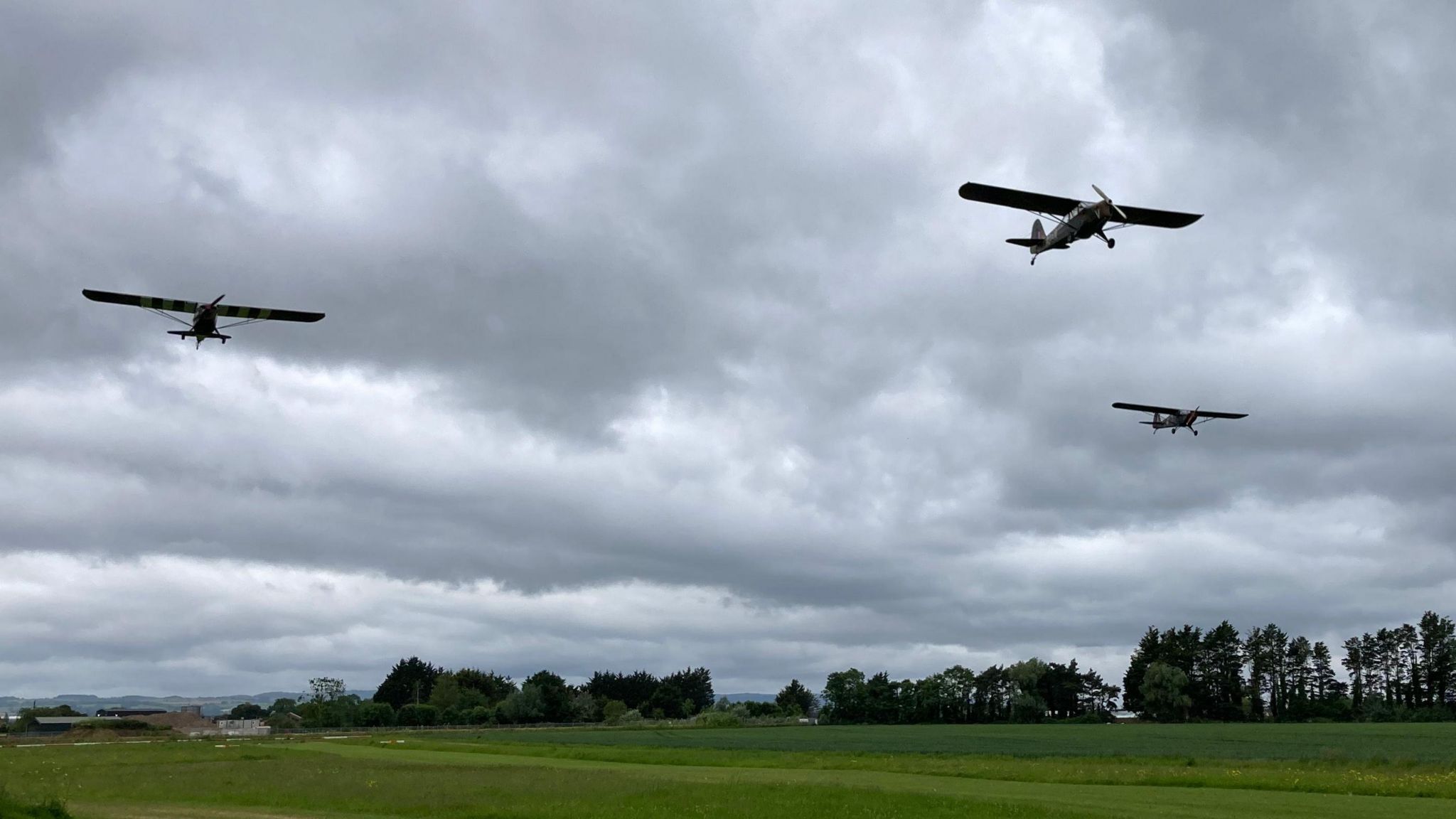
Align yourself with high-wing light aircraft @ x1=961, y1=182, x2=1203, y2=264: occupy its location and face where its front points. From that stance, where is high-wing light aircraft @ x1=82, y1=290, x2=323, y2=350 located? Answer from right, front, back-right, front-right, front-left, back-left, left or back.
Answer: back-right

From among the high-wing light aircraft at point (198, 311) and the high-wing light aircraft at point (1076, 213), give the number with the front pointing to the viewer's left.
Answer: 0

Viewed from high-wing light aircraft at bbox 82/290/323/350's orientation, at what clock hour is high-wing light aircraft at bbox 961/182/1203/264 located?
high-wing light aircraft at bbox 961/182/1203/264 is roughly at 10 o'clock from high-wing light aircraft at bbox 82/290/323/350.

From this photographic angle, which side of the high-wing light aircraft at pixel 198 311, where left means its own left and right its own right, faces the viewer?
front

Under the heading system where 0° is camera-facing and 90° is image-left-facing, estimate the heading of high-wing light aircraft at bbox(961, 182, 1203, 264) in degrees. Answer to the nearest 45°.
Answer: approximately 315°
